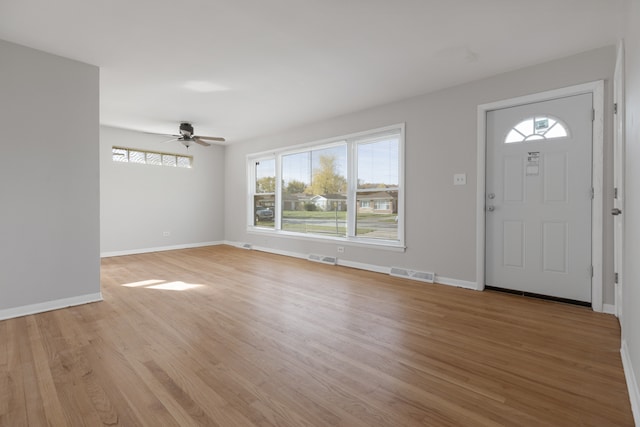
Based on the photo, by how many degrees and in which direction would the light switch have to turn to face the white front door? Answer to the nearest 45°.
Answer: approximately 90° to its left

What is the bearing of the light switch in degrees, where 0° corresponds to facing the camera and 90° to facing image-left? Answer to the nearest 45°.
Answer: approximately 0°

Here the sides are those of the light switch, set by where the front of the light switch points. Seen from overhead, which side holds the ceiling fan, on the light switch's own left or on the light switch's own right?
on the light switch's own right

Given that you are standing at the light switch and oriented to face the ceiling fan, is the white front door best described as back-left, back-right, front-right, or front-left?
back-left
